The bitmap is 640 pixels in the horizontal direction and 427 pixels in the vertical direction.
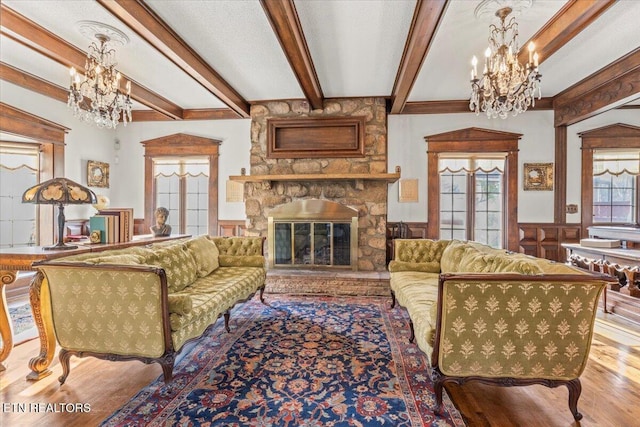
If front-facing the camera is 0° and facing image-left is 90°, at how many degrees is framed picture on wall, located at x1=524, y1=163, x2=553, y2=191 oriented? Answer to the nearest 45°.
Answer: approximately 0°

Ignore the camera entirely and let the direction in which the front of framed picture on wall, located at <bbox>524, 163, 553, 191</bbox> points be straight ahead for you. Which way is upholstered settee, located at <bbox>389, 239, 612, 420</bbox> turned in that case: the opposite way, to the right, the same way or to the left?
to the right

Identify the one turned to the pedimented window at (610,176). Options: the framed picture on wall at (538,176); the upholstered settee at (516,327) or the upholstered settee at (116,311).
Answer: the upholstered settee at (116,311)

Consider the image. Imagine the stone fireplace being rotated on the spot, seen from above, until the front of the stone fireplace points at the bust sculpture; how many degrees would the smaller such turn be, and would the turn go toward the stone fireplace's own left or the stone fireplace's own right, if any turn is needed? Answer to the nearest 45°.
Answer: approximately 45° to the stone fireplace's own right

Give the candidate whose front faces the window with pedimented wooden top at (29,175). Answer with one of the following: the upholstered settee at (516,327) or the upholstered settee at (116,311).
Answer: the upholstered settee at (516,327)

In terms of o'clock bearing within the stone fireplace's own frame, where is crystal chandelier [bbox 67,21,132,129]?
The crystal chandelier is roughly at 2 o'clock from the stone fireplace.

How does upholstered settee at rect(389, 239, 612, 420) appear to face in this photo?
to the viewer's left

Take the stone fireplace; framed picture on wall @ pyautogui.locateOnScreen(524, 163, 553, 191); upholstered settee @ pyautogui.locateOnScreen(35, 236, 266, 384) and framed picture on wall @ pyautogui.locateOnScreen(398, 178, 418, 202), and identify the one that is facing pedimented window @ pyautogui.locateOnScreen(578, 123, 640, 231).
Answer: the upholstered settee

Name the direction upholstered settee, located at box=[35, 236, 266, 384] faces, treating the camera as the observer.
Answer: facing to the right of the viewer
